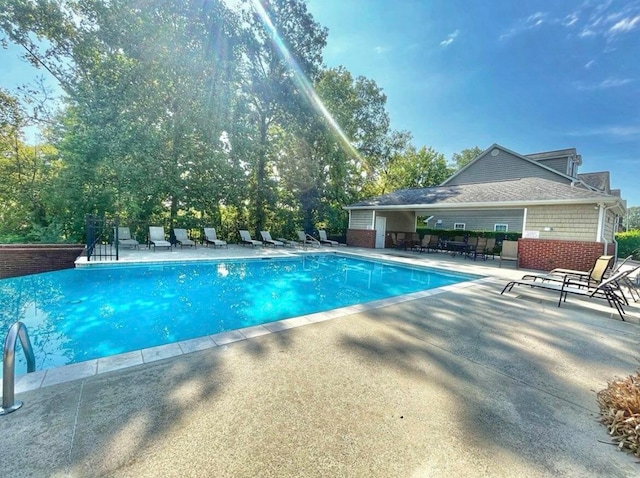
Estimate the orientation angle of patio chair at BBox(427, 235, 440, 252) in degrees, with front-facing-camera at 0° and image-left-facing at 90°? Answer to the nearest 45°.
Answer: approximately 45°

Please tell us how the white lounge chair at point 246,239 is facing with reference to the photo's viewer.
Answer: facing the viewer and to the right of the viewer

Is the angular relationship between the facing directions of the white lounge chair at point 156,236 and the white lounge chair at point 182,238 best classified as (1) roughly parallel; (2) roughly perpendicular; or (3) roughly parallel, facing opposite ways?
roughly parallel

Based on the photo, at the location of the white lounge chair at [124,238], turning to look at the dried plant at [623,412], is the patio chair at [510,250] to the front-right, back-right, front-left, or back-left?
front-left

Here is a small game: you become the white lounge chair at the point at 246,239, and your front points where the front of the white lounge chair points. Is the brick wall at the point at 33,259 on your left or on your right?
on your right

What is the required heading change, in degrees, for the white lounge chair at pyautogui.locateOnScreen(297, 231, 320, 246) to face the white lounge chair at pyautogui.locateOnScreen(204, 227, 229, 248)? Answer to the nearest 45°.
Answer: approximately 90° to its right

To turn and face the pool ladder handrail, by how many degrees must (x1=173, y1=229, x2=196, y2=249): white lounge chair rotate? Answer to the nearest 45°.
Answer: approximately 45° to its right

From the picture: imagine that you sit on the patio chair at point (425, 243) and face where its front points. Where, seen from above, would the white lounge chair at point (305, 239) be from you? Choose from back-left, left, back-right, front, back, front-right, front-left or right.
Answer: front-right
